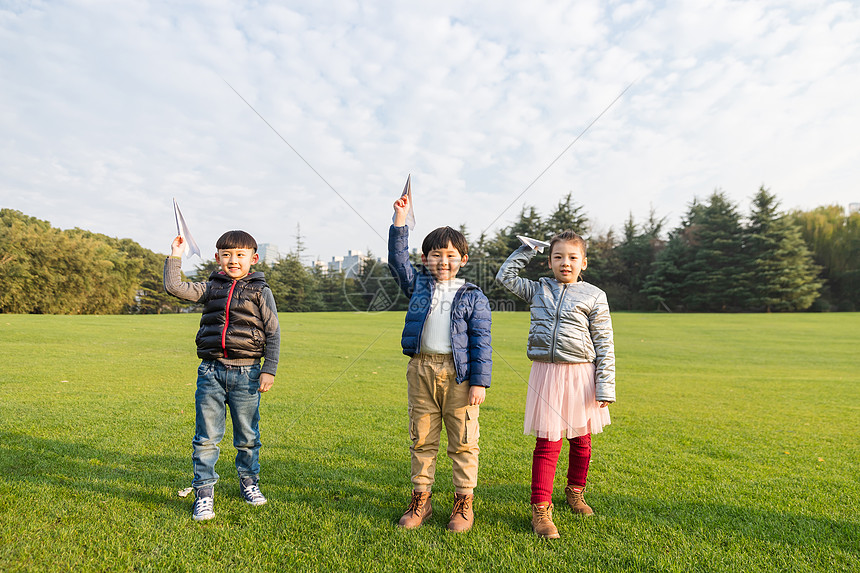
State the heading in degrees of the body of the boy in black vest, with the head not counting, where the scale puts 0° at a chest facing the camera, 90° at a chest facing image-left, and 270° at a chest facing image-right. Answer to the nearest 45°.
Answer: approximately 0°

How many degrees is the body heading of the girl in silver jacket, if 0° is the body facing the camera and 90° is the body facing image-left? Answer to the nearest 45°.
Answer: approximately 0°

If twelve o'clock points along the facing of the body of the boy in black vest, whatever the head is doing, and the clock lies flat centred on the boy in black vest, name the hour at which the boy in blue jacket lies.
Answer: The boy in blue jacket is roughly at 10 o'clock from the boy in black vest.

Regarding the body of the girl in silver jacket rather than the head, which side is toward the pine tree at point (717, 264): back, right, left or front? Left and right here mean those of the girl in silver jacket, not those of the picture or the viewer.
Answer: back

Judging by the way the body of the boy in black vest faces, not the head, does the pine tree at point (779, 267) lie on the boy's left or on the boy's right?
on the boy's left

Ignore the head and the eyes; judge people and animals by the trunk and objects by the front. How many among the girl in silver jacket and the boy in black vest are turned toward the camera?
2

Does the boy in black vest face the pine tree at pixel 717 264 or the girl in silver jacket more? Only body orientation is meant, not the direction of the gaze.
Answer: the girl in silver jacket

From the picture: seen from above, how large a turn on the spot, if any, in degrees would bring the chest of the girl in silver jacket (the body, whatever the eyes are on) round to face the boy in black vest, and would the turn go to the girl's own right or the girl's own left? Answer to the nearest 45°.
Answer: approximately 90° to the girl's own right

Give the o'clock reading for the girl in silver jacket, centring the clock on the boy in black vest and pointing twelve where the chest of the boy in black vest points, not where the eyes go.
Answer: The girl in silver jacket is roughly at 10 o'clock from the boy in black vest.

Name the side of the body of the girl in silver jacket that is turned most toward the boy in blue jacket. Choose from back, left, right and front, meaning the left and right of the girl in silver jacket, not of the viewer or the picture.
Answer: right
